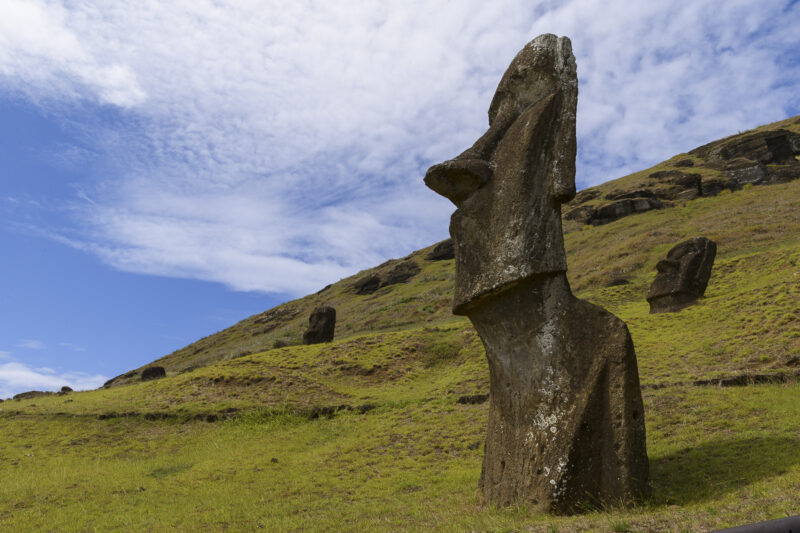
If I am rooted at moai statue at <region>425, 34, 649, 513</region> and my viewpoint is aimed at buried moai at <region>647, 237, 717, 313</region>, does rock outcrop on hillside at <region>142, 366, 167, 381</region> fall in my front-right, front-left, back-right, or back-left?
front-left

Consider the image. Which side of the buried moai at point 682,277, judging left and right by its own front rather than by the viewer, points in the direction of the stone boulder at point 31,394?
front

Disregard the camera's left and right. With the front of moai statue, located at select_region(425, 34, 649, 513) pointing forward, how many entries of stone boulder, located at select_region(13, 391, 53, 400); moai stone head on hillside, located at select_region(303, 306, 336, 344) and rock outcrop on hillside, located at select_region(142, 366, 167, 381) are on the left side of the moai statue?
0

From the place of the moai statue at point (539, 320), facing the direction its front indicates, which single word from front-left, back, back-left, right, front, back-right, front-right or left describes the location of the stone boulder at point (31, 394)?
front-right

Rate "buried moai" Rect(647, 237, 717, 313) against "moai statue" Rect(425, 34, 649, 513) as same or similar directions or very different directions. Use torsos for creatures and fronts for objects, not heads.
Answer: same or similar directions

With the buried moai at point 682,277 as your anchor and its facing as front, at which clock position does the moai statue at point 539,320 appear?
The moai statue is roughly at 9 o'clock from the buried moai.

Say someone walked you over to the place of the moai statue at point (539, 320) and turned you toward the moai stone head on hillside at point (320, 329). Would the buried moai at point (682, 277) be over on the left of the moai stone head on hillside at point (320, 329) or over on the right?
right

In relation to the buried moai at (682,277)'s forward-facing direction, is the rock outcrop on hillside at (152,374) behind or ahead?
ahead

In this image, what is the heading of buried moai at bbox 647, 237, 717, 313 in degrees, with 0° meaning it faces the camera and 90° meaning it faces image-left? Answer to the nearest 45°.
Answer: approximately 90°

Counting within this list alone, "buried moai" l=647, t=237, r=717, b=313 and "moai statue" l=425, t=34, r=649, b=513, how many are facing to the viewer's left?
2

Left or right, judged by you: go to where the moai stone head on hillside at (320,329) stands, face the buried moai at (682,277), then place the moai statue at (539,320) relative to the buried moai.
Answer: right

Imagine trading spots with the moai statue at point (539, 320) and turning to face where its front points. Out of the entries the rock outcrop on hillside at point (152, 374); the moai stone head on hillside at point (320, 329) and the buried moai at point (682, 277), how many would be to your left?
0

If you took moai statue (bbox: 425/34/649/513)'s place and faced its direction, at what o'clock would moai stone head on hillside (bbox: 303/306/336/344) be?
The moai stone head on hillside is roughly at 2 o'clock from the moai statue.

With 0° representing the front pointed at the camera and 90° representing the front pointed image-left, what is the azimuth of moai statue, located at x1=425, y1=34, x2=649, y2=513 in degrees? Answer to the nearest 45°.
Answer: approximately 90°
